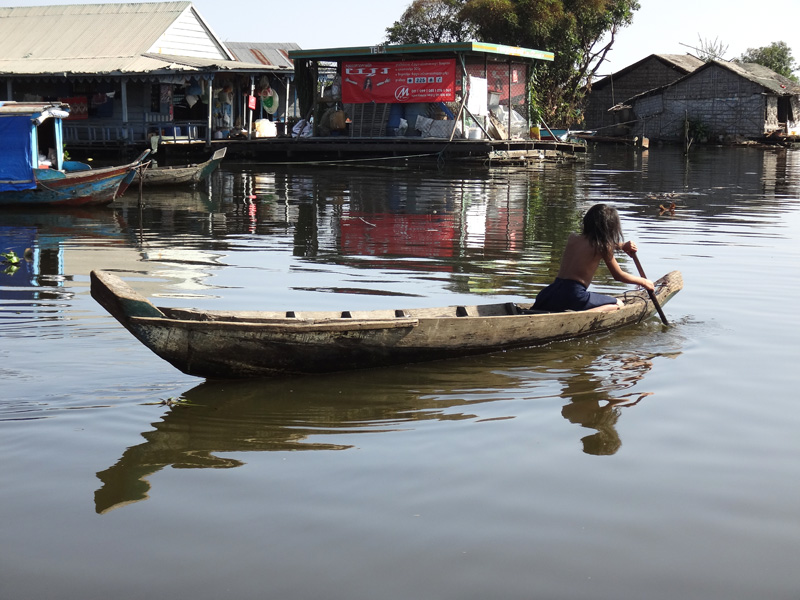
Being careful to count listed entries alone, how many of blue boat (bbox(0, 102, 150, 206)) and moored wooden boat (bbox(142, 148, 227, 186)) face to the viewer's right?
2

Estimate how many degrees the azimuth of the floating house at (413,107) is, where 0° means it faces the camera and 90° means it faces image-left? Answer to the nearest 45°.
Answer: approximately 0°

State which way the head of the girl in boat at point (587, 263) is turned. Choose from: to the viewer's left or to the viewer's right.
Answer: to the viewer's right

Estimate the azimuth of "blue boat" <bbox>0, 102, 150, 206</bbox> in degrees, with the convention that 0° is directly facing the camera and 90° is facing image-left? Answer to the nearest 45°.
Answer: approximately 270°

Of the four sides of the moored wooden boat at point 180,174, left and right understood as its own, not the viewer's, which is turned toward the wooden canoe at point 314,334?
right

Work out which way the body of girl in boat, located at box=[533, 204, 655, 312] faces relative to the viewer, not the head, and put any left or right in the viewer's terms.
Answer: facing away from the viewer and to the right of the viewer

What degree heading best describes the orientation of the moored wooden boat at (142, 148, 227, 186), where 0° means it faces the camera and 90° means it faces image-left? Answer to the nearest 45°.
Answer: approximately 270°

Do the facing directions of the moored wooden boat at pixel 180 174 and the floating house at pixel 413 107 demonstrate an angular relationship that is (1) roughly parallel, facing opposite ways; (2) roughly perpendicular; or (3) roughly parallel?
roughly perpendicular
